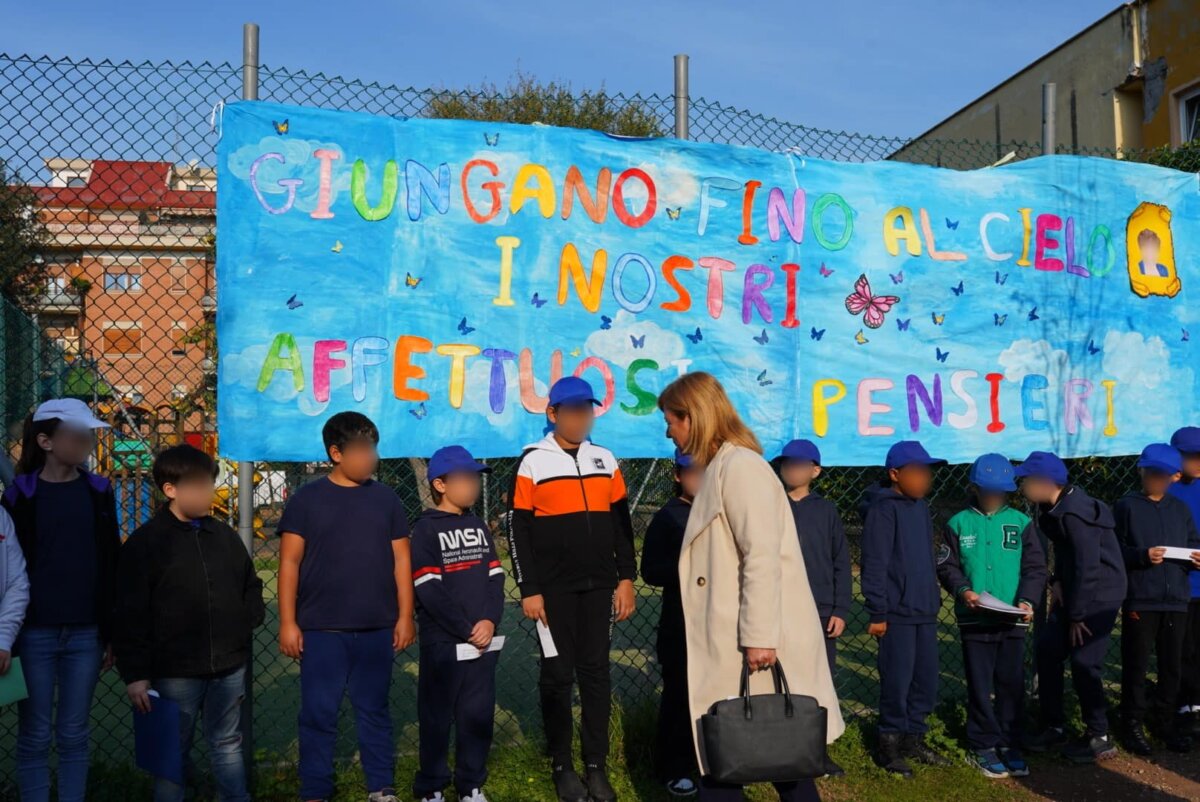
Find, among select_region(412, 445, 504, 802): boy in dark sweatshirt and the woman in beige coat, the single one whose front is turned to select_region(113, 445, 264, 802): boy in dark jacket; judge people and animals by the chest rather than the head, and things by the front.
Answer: the woman in beige coat

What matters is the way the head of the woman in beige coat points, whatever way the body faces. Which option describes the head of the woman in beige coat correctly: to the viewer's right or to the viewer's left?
to the viewer's left

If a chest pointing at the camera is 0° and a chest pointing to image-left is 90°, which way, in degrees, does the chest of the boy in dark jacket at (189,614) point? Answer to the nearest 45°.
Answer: approximately 315°

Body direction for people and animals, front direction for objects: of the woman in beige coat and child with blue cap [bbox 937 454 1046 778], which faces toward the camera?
the child with blue cap

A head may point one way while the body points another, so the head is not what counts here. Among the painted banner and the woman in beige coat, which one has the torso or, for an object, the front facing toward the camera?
the painted banner

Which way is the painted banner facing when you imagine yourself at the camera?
facing the viewer

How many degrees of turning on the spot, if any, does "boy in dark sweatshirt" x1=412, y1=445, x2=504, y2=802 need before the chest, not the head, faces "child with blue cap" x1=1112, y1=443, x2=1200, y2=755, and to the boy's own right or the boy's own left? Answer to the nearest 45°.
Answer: approximately 45° to the boy's own left

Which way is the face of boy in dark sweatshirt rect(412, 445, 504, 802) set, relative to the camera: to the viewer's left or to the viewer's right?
to the viewer's right

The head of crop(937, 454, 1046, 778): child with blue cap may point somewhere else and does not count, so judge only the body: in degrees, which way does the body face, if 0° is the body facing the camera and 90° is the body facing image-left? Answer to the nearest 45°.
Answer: approximately 0°

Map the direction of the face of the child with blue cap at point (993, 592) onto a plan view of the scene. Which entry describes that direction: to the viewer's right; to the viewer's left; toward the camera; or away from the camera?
toward the camera

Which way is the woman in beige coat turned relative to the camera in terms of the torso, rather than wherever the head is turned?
to the viewer's left

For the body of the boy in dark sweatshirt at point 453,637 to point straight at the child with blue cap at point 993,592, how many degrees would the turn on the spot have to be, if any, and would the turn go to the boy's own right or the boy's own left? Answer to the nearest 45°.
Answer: approximately 45° to the boy's own left

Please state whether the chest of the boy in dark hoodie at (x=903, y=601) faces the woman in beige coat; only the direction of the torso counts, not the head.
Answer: no

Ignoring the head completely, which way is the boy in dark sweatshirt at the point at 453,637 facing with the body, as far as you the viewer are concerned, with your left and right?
facing the viewer and to the right of the viewer

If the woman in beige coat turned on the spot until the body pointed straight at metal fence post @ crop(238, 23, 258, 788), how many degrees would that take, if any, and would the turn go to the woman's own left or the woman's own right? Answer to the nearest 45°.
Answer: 0° — they already face it

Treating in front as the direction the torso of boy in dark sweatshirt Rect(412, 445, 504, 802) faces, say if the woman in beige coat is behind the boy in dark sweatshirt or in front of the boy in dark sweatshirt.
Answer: in front
